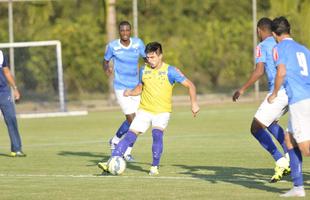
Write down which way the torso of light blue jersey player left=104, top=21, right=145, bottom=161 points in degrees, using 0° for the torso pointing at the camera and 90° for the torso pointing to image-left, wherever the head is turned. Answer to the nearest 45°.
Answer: approximately 0°

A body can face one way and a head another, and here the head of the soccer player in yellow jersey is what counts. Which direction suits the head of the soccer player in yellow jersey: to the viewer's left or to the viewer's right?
to the viewer's left

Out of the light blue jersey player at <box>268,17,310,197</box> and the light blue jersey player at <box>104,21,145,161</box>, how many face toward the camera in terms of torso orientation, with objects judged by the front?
1

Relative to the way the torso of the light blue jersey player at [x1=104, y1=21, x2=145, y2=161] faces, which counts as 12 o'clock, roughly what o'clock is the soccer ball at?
The soccer ball is roughly at 12 o'clock from the light blue jersey player.

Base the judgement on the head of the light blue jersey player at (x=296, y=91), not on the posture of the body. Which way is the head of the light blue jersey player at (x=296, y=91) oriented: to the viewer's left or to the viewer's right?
to the viewer's left

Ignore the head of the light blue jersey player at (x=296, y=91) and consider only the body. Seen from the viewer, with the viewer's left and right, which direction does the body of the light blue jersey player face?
facing away from the viewer and to the left of the viewer
